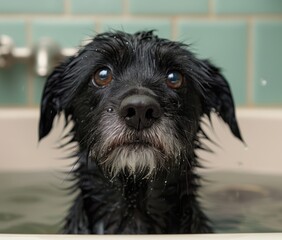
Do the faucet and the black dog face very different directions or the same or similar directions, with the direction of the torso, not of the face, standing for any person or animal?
same or similar directions

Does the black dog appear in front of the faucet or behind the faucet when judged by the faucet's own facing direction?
in front

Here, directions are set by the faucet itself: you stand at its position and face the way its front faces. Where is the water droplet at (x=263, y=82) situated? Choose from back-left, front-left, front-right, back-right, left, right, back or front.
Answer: left

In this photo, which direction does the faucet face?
toward the camera

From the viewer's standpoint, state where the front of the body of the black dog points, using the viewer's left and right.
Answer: facing the viewer

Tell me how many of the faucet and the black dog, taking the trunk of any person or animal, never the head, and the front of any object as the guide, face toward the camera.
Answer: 2

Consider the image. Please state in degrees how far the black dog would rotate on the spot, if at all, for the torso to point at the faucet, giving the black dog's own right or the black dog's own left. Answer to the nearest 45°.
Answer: approximately 135° to the black dog's own right
